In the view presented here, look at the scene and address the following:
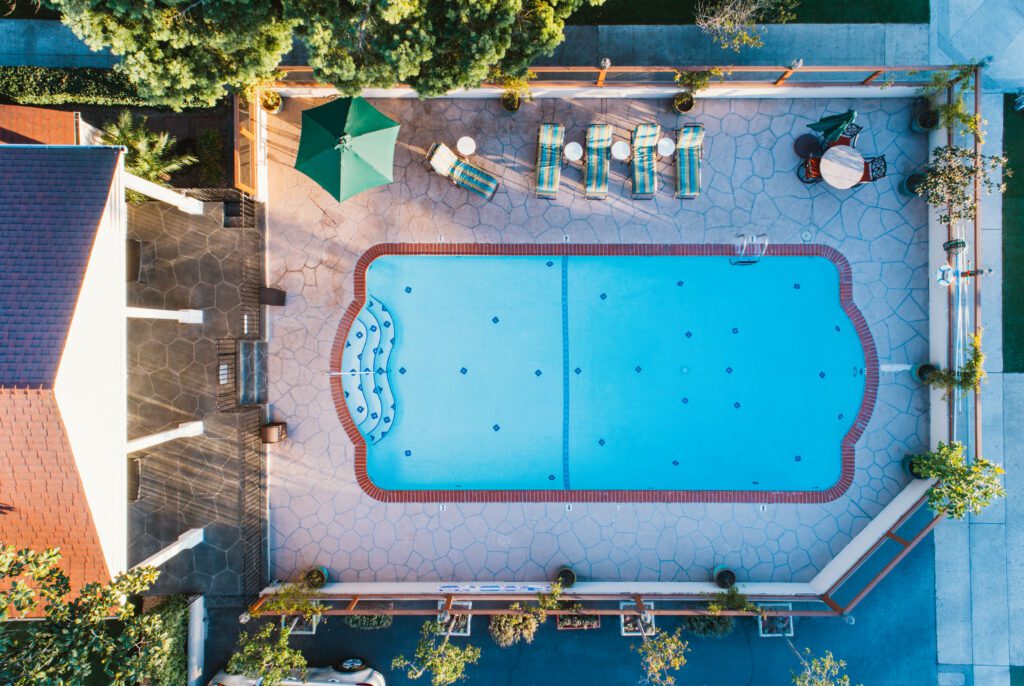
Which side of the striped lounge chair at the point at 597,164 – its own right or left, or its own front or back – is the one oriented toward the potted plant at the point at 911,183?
left

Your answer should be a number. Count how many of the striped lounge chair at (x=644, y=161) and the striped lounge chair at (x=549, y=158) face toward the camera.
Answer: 2

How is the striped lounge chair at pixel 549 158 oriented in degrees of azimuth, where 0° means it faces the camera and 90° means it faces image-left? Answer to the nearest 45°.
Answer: approximately 0°

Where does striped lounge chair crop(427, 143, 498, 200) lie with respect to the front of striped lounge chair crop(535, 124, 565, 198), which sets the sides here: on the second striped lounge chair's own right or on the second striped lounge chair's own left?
on the second striped lounge chair's own right

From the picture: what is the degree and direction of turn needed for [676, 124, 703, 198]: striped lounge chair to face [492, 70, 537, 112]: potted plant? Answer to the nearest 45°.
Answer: approximately 45° to its right

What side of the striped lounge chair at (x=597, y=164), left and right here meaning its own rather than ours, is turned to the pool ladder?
left

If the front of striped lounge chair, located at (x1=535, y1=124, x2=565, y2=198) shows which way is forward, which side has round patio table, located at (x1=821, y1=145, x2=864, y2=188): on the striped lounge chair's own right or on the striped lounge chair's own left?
on the striped lounge chair's own left

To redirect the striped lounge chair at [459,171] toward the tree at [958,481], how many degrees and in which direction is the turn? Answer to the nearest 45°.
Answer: approximately 45° to its left
